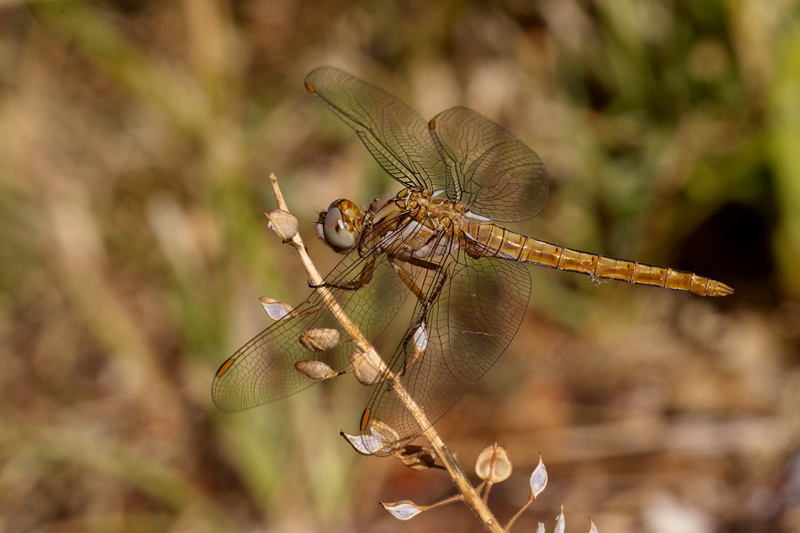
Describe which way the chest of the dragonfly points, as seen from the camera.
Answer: to the viewer's left
